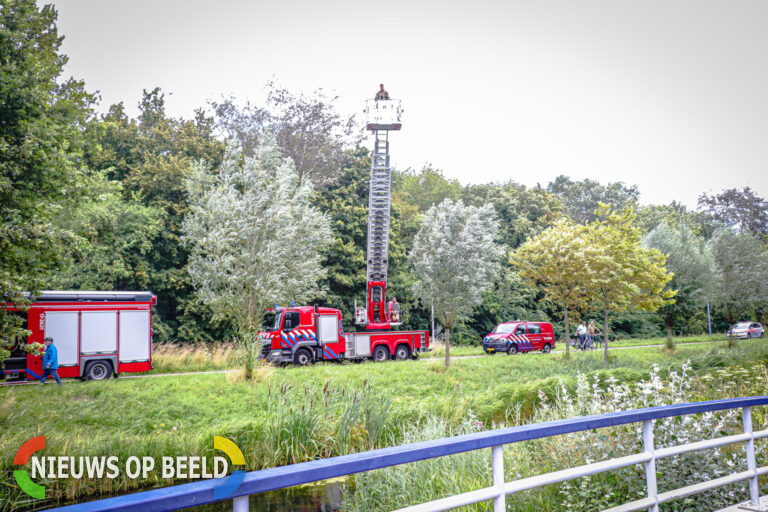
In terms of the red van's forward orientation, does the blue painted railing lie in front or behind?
in front

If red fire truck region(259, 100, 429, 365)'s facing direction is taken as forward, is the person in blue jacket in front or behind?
in front

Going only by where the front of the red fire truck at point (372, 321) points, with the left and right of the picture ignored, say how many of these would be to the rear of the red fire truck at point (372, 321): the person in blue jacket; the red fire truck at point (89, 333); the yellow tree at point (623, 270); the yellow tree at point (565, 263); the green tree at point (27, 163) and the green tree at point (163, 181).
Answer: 2

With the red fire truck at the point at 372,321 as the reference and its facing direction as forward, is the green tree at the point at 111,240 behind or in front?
in front

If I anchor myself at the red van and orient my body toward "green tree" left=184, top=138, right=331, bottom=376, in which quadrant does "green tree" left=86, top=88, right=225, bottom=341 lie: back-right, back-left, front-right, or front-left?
front-right

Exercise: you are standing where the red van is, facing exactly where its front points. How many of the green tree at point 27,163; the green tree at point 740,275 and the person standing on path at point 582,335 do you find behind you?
2

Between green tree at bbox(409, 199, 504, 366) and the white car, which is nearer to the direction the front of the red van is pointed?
the green tree

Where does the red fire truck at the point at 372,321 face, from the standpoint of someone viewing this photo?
facing to the left of the viewer

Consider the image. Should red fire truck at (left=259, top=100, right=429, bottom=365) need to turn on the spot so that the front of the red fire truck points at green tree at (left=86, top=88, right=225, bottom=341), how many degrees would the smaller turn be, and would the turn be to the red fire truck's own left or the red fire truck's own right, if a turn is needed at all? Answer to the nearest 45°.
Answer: approximately 45° to the red fire truck's own right

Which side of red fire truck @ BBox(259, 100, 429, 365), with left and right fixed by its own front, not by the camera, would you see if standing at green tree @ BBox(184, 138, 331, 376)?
front

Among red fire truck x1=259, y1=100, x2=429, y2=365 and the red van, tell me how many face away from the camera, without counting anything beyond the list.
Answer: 0

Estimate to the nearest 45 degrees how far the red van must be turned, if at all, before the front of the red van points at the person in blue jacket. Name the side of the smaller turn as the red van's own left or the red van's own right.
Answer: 0° — it already faces them

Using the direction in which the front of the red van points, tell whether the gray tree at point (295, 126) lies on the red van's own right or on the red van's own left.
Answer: on the red van's own right

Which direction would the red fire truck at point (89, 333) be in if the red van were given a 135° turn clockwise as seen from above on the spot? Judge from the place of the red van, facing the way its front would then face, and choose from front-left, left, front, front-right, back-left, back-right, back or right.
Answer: back-left

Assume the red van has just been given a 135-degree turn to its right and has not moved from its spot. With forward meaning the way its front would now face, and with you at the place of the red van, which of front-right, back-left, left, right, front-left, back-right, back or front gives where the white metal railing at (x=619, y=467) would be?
back

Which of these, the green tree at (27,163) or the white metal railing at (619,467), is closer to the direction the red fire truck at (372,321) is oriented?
the green tree

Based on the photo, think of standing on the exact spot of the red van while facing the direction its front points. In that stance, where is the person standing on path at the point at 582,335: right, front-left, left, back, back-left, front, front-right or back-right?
back

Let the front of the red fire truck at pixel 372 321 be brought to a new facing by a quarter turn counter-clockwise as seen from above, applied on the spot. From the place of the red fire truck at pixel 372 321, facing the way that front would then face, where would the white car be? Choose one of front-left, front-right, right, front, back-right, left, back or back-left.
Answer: back-left

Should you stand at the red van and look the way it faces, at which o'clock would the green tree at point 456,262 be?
The green tree is roughly at 11 o'clock from the red van.
